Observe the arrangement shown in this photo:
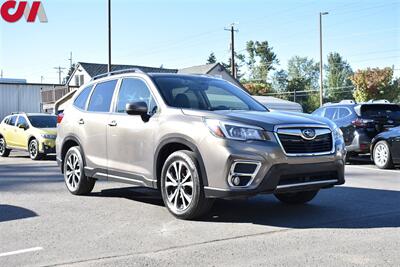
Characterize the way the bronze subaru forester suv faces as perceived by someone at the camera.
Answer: facing the viewer and to the right of the viewer

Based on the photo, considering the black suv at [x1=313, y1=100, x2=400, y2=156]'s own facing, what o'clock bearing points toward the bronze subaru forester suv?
The bronze subaru forester suv is roughly at 8 o'clock from the black suv.

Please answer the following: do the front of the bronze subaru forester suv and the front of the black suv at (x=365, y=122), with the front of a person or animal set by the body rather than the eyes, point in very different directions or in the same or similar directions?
very different directions

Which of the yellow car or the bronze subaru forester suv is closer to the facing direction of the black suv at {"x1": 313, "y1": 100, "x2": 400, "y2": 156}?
the yellow car

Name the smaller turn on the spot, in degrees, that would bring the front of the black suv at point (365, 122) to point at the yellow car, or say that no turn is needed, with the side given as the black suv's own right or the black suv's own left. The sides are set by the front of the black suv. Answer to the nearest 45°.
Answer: approximately 45° to the black suv's own left

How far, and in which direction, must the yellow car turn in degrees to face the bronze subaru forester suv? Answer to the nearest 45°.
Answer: approximately 45° to its right

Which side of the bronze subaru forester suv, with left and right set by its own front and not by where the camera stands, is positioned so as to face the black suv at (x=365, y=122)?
left

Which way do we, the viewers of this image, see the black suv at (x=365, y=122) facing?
facing away from the viewer and to the left of the viewer

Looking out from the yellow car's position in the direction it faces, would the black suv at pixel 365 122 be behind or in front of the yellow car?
in front

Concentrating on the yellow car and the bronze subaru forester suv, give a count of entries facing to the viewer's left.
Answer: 0

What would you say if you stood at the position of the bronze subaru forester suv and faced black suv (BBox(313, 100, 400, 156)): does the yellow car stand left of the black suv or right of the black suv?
left

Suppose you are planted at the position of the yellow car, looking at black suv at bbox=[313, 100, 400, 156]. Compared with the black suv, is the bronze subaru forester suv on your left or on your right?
right
